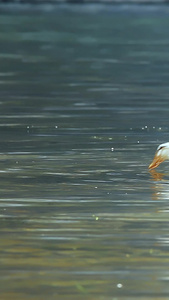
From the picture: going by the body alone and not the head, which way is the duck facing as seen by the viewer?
to the viewer's left
